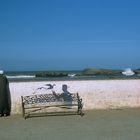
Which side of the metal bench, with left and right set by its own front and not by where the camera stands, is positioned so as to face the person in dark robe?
right

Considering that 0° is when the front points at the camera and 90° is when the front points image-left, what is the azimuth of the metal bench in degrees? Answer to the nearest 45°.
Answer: approximately 0°
